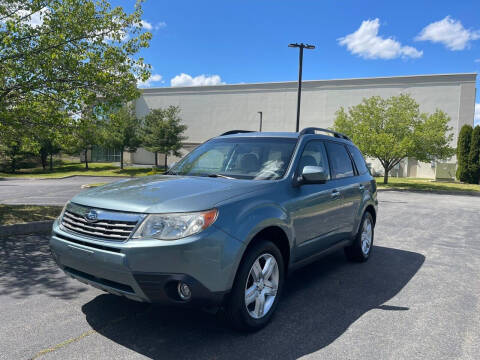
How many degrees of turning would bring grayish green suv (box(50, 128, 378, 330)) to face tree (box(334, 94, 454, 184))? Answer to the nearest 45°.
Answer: approximately 180°

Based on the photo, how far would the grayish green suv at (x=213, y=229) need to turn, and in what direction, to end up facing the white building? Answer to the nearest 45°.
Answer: approximately 135° to its right

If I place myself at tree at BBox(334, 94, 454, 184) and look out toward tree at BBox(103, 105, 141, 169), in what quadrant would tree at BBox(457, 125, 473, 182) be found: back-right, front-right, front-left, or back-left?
back-right

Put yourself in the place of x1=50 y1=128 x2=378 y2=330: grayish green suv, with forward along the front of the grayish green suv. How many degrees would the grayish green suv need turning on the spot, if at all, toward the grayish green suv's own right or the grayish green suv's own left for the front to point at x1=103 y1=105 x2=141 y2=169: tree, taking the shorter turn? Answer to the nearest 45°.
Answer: approximately 135° to the grayish green suv's own right

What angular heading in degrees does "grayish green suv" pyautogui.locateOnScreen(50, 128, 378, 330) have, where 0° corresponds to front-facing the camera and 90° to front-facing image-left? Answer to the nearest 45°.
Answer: approximately 45°

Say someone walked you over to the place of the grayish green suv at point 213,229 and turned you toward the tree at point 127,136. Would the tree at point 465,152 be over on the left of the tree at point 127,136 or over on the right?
right

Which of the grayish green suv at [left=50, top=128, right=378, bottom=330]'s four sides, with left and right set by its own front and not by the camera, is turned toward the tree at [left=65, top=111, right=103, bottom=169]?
right

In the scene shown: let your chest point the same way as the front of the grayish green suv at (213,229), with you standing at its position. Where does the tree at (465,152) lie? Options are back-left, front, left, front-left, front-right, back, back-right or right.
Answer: back

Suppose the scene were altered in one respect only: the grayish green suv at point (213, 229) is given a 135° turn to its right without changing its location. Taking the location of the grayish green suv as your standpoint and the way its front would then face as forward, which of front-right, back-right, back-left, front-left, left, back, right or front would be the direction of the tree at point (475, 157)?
front-right

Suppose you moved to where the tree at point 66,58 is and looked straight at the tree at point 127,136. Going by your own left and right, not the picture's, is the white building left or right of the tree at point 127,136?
right

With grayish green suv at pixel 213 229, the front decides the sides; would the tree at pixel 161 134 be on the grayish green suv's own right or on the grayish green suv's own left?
on the grayish green suv's own right
